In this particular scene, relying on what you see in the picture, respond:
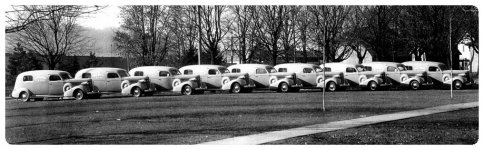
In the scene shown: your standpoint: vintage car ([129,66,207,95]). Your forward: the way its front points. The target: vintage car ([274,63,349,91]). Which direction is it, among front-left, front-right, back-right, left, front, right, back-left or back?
front-left

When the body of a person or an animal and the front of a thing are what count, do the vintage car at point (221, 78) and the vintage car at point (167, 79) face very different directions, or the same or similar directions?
same or similar directions

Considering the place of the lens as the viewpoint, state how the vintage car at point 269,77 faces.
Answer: facing the viewer and to the right of the viewer

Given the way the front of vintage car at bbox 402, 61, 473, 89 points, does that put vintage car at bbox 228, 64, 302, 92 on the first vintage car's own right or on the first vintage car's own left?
on the first vintage car's own right

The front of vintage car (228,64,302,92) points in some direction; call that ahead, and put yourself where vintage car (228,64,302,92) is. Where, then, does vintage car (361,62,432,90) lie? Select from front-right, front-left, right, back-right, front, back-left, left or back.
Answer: front-left

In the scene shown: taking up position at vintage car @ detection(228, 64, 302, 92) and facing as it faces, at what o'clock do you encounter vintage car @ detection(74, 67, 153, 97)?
vintage car @ detection(74, 67, 153, 97) is roughly at 4 o'clock from vintage car @ detection(228, 64, 302, 92).

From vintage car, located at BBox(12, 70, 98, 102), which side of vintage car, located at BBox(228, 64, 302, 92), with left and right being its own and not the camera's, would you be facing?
right

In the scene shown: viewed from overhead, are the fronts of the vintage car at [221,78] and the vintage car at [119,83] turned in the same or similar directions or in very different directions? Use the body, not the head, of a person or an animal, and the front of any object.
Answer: same or similar directions

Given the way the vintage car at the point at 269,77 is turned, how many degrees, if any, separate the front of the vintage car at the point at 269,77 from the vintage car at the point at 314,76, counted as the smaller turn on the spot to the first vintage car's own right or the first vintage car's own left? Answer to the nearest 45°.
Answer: approximately 45° to the first vintage car's own left

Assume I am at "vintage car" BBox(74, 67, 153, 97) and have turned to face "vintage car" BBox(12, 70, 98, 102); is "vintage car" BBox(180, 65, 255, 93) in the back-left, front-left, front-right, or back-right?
back-left

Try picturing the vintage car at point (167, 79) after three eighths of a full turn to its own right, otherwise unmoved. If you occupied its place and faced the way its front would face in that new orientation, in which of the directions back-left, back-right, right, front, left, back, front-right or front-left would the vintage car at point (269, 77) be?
back

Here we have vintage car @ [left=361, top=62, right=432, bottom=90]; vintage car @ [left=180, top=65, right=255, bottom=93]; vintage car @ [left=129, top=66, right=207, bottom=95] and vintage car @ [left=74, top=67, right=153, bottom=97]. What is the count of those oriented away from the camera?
0

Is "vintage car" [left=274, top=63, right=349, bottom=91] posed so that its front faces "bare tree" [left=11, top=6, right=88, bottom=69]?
no

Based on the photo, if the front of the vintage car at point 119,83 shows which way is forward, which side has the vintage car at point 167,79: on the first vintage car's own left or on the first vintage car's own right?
on the first vintage car's own left

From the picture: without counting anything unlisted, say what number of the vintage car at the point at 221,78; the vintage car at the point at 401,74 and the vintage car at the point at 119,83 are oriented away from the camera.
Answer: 0
